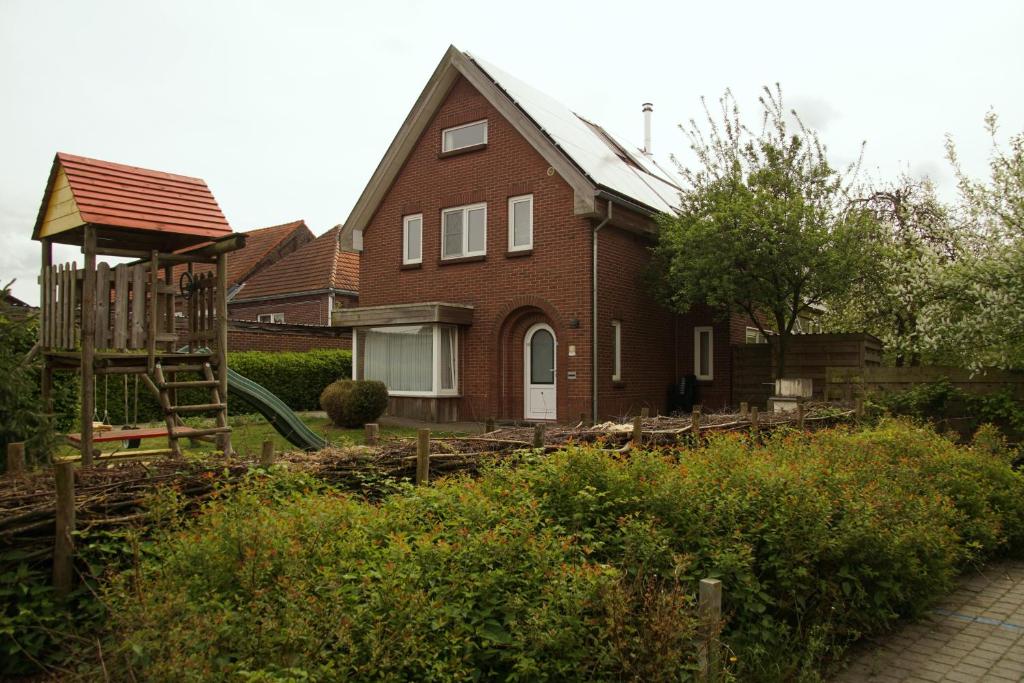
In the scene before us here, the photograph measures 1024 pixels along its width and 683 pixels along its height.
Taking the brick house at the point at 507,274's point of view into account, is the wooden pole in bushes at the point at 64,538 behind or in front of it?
in front

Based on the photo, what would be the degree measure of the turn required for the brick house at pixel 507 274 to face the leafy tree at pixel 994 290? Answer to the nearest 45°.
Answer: approximately 90° to its left

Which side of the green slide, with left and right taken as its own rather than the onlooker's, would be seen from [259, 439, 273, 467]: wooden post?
right

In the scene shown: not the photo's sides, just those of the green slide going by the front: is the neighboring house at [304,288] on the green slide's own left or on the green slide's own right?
on the green slide's own left

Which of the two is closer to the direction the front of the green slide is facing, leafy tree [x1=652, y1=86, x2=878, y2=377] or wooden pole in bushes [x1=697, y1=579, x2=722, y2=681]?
the leafy tree

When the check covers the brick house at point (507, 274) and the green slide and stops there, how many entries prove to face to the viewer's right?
1

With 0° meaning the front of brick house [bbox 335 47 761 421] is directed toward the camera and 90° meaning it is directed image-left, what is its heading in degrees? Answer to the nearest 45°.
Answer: approximately 45°

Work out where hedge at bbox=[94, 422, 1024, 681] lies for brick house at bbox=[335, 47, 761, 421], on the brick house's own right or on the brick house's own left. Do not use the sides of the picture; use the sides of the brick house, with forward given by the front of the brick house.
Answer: on the brick house's own left

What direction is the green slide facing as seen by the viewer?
to the viewer's right

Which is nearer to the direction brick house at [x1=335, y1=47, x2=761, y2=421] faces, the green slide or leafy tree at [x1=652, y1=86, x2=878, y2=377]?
the green slide

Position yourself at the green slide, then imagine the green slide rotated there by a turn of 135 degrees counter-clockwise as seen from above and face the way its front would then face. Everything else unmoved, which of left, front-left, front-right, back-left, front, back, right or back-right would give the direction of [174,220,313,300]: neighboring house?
front-right

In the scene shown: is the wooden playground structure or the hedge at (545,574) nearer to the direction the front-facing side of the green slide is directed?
the hedge

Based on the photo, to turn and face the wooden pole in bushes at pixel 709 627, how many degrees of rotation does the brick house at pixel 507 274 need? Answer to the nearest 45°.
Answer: approximately 45° to its left

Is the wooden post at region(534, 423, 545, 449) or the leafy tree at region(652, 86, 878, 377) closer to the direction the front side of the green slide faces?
the wooden post

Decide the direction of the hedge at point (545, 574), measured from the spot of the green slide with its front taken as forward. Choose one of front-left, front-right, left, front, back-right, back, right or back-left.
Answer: right

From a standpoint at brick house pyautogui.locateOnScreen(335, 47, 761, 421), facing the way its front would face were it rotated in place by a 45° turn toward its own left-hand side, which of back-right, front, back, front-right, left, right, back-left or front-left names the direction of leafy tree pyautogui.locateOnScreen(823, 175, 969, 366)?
left
